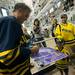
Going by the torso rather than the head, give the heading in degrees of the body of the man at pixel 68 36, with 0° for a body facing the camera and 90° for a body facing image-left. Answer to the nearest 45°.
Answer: approximately 45°

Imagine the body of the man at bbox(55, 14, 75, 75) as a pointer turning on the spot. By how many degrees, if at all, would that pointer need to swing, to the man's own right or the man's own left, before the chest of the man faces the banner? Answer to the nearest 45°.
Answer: approximately 45° to the man's own left
